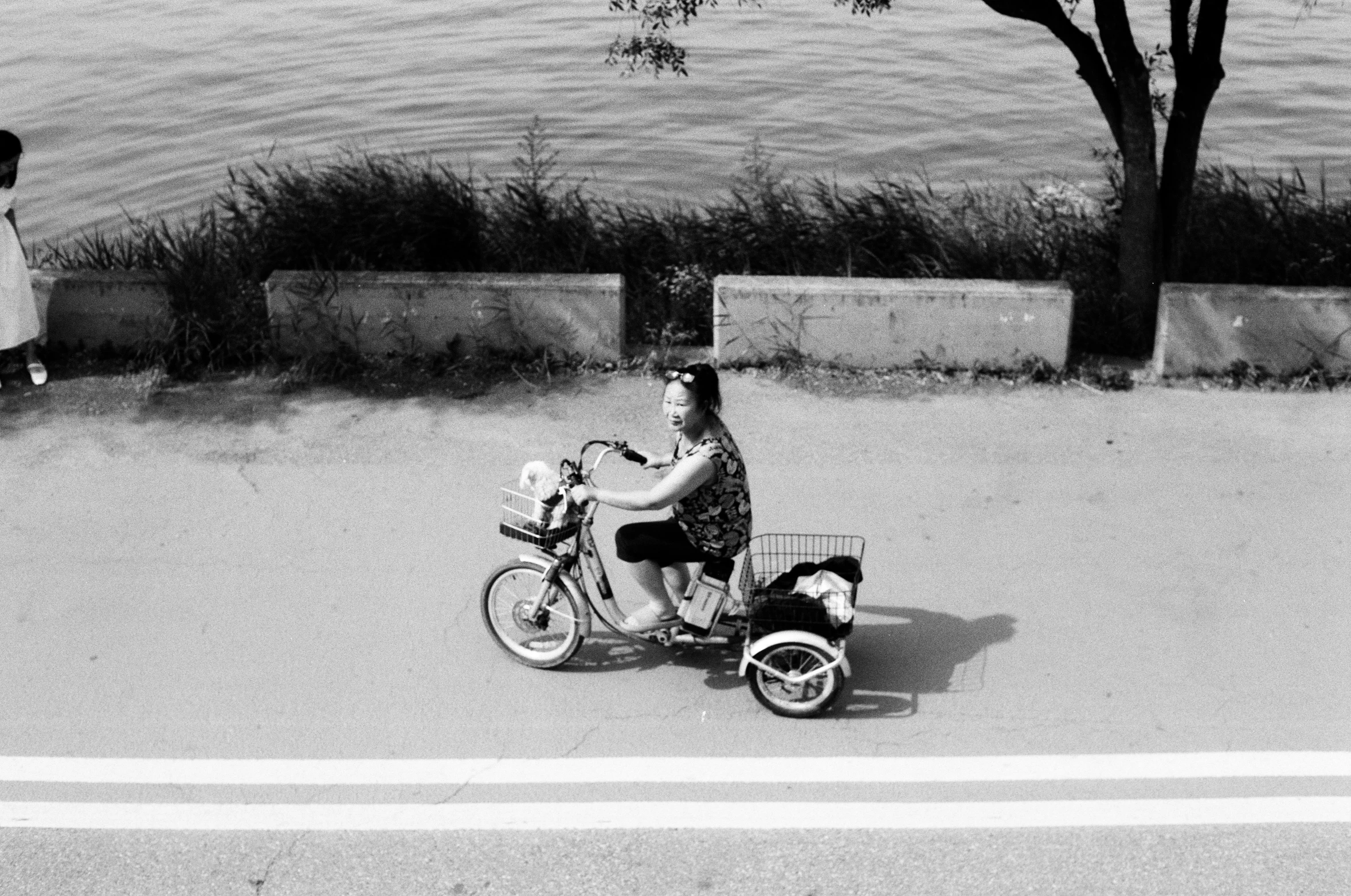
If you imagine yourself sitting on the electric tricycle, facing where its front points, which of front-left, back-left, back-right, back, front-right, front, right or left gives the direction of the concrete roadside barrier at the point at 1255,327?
back-right

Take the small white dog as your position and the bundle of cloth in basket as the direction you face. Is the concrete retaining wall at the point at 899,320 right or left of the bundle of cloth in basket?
left

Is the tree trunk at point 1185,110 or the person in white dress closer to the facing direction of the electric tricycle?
the person in white dress

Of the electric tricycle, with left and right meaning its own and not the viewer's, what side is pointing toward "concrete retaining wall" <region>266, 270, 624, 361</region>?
right

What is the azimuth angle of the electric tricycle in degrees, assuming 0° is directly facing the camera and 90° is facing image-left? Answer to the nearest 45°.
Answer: approximately 90°

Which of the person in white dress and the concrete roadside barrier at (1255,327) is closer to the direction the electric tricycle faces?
the person in white dress

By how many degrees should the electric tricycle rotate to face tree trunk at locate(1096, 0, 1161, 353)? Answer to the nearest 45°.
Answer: approximately 135° to its right

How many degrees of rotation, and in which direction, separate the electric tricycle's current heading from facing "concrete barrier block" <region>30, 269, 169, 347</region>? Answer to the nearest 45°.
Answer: approximately 45° to its right

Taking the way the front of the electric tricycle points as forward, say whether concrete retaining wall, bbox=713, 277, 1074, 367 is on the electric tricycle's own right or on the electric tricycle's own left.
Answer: on the electric tricycle's own right

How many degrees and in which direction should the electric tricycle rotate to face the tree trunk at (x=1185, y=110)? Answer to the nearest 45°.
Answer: approximately 135° to its right
